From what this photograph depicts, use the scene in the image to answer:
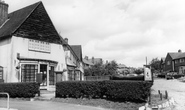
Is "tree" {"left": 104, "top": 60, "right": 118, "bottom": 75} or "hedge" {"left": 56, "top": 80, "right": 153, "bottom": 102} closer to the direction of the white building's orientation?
the hedge

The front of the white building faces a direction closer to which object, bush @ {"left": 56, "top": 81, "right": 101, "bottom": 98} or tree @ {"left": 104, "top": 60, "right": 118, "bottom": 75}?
the bush

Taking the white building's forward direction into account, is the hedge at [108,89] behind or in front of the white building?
in front

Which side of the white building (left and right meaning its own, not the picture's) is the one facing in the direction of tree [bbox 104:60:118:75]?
left

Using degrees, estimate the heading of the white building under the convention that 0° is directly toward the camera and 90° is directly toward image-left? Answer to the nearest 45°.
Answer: approximately 315°

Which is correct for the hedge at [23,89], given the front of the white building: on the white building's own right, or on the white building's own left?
on the white building's own right

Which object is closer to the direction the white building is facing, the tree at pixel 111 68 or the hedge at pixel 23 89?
the hedge
